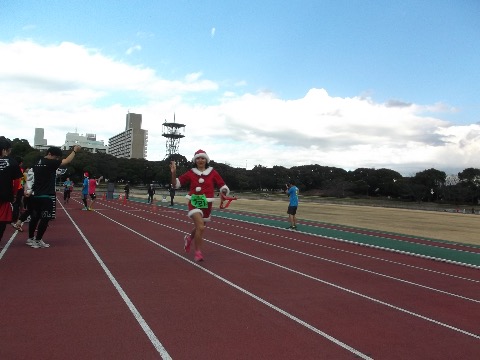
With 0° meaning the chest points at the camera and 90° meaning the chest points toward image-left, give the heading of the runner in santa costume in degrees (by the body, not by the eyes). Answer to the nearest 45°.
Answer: approximately 0°

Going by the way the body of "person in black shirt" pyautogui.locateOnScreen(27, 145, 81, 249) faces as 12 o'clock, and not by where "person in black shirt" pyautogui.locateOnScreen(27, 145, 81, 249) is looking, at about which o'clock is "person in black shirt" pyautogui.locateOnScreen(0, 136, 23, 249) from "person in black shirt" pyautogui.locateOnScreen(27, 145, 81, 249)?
"person in black shirt" pyautogui.locateOnScreen(0, 136, 23, 249) is roughly at 5 o'clock from "person in black shirt" pyautogui.locateOnScreen(27, 145, 81, 249).

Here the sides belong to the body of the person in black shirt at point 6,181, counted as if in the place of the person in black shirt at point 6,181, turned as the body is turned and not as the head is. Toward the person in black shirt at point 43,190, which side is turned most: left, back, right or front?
front

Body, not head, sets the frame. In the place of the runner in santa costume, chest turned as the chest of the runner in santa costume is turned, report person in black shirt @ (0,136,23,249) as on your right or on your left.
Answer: on your right
